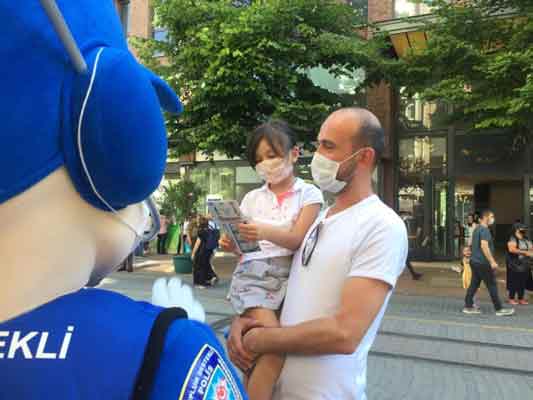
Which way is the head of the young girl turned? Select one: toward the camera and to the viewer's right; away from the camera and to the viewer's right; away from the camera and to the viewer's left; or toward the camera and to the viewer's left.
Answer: toward the camera and to the viewer's left

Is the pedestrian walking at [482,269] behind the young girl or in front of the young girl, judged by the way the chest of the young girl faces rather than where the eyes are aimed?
behind

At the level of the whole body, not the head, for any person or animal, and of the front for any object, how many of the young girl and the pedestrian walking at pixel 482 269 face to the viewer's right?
1

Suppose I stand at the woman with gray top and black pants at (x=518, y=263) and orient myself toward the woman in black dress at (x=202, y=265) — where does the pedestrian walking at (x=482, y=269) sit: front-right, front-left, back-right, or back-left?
front-left

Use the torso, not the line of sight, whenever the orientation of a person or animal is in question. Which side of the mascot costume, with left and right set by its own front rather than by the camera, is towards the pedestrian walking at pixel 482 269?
front

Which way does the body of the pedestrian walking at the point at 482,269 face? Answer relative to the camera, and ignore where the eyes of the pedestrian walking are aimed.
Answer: to the viewer's right

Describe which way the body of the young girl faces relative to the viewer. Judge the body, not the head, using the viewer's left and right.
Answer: facing the viewer and to the left of the viewer

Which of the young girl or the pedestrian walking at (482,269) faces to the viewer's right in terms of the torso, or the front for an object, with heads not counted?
the pedestrian walking

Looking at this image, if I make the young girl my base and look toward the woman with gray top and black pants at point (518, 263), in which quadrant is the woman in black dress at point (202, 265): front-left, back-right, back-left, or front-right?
front-left

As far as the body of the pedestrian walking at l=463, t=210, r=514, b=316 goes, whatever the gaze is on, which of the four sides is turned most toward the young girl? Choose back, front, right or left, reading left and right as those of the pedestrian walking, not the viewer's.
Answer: right

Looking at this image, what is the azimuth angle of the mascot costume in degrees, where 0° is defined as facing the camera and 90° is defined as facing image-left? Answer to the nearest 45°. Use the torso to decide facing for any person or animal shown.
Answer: approximately 225°

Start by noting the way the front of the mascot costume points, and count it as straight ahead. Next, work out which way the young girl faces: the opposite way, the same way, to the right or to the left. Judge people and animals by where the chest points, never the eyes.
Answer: the opposite way

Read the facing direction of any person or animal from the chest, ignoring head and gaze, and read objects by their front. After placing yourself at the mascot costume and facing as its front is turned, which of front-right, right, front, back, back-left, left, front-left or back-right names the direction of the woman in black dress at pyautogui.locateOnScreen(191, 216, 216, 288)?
front-left
